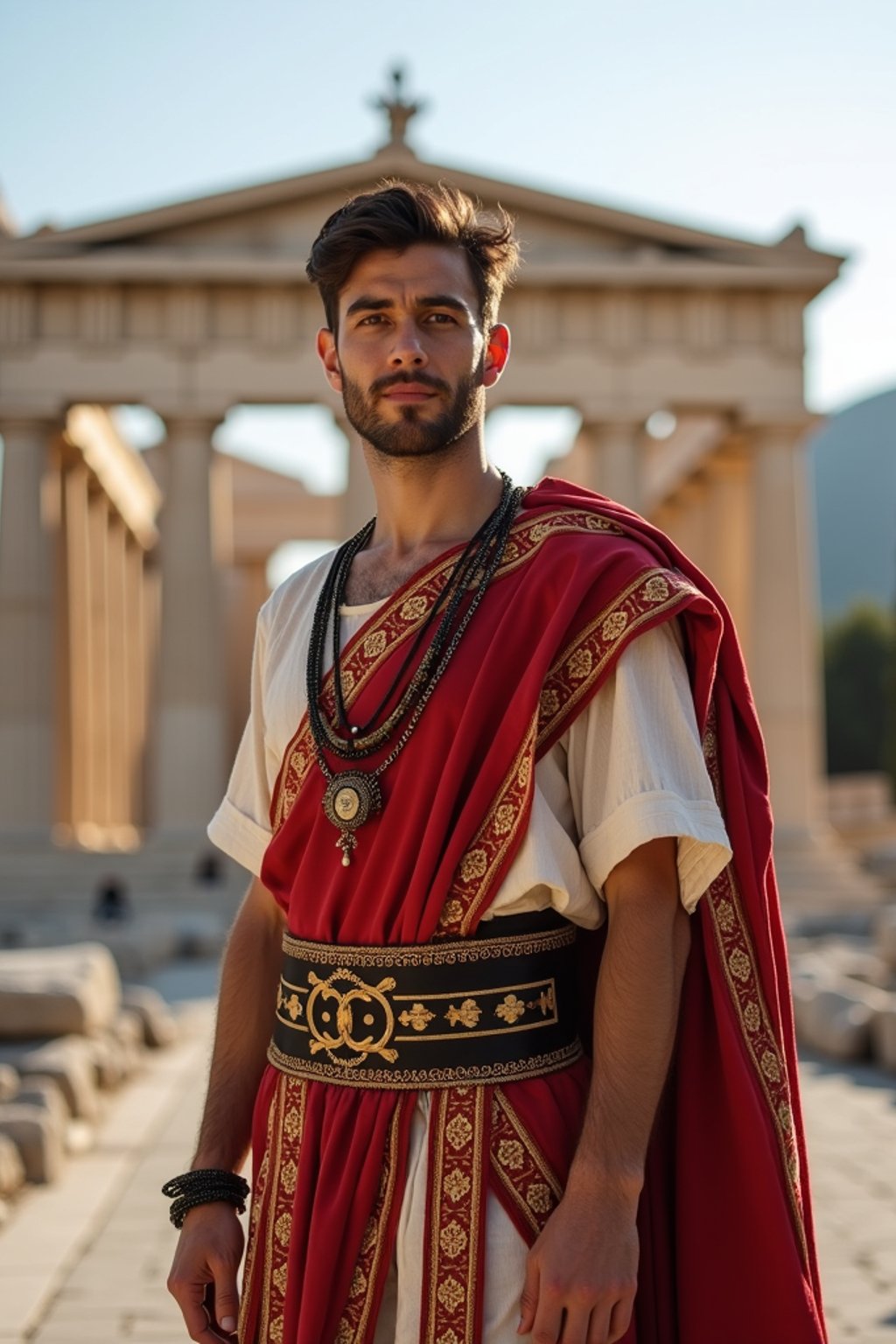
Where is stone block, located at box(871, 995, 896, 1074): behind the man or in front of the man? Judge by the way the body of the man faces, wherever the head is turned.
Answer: behind

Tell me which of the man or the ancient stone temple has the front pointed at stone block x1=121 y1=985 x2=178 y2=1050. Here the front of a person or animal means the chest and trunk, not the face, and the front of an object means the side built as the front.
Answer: the ancient stone temple

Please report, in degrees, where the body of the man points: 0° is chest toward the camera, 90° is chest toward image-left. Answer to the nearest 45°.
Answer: approximately 45°

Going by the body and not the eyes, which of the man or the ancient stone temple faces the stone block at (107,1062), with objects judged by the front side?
the ancient stone temple

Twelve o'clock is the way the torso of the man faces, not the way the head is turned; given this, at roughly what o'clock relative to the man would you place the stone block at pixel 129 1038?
The stone block is roughly at 4 o'clock from the man.

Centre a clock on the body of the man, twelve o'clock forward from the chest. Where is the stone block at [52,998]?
The stone block is roughly at 4 o'clock from the man.

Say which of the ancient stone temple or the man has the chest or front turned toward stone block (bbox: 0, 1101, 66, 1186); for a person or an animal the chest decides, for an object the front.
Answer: the ancient stone temple

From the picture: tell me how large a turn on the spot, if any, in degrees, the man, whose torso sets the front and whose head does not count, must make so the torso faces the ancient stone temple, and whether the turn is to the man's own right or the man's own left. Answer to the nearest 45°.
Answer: approximately 135° to the man's own right

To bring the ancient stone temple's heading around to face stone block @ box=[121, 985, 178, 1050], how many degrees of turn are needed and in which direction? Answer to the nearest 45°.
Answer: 0° — it already faces it

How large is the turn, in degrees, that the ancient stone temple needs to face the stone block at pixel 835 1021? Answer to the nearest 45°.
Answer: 0° — it already faces it

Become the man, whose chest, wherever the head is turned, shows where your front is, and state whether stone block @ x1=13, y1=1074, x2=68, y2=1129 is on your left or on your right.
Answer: on your right

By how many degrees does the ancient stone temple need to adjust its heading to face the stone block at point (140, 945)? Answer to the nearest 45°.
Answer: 0° — it already faces it
